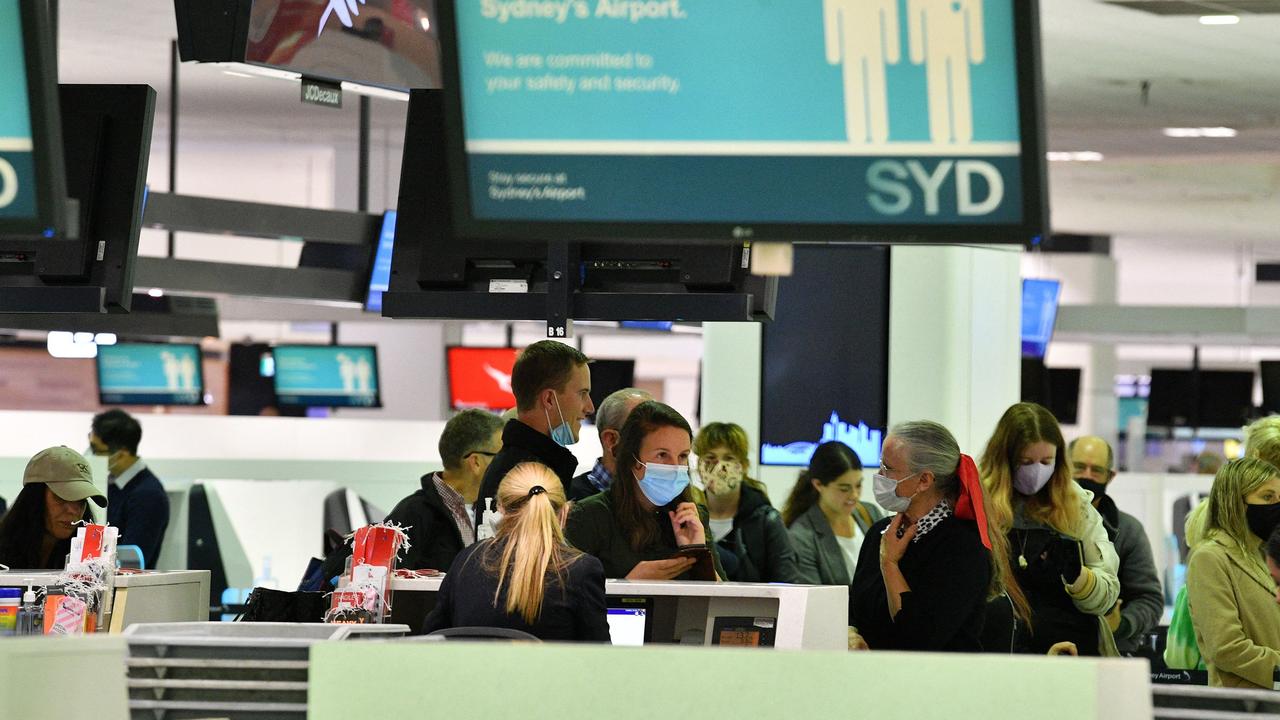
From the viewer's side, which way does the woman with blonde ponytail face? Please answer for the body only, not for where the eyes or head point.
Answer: away from the camera

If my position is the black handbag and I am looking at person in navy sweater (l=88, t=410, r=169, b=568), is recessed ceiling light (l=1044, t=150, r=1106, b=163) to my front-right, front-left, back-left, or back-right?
front-right

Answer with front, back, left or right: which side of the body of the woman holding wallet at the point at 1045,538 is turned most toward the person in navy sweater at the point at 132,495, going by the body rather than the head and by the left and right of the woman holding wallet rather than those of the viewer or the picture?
right

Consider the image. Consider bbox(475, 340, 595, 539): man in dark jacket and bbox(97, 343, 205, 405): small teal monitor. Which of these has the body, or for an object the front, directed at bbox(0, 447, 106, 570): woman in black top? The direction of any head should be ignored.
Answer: the small teal monitor

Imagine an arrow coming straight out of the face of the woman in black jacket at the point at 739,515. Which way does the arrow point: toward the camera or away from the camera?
toward the camera

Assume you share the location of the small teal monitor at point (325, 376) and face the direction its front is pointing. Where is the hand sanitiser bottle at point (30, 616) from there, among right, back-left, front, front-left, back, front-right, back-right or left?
front

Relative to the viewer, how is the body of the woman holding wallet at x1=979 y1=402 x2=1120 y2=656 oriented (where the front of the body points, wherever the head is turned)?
toward the camera

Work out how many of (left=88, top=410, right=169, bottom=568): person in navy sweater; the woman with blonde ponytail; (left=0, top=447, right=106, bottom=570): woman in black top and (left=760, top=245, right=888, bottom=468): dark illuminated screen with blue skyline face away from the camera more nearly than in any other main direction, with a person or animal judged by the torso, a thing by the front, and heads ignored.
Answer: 1

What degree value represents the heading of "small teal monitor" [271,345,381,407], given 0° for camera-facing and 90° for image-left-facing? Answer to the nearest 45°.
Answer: approximately 0°

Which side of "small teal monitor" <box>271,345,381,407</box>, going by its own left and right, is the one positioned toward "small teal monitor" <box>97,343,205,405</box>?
right

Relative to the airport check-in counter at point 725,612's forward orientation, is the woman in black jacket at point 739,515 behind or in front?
in front

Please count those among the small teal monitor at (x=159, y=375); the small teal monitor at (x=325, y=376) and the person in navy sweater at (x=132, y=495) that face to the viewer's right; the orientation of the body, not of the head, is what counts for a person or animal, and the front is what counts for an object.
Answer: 0

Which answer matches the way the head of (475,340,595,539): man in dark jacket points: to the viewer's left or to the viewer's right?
to the viewer's right

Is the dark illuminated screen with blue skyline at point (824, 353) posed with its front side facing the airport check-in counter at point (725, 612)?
yes
